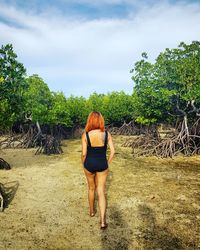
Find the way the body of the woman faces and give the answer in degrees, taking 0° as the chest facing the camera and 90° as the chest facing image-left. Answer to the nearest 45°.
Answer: approximately 180°

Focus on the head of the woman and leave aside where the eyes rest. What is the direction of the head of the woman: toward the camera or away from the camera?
away from the camera
